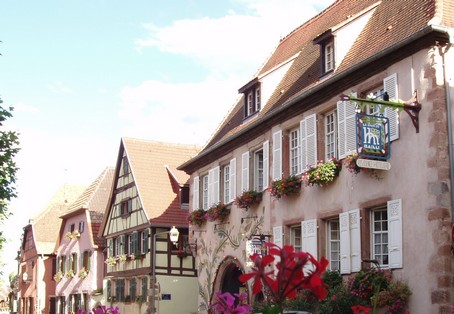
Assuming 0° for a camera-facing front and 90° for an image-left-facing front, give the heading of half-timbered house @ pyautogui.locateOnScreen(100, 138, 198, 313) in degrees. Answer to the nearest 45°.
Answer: approximately 45°

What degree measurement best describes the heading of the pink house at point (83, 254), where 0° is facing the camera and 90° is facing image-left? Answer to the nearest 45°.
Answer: approximately 45°

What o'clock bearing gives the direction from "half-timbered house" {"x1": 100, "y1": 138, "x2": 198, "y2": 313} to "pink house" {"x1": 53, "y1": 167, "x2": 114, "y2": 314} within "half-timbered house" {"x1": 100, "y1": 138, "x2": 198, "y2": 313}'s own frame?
"pink house" {"x1": 53, "y1": 167, "x2": 114, "y2": 314} is roughly at 4 o'clock from "half-timbered house" {"x1": 100, "y1": 138, "x2": 198, "y2": 313}.

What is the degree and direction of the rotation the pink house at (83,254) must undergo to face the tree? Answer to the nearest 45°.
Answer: approximately 45° to its left

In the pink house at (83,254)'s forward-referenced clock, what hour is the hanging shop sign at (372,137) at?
The hanging shop sign is roughly at 10 o'clock from the pink house.

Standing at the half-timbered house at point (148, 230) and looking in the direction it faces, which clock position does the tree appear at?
The tree is roughly at 11 o'clock from the half-timbered house.

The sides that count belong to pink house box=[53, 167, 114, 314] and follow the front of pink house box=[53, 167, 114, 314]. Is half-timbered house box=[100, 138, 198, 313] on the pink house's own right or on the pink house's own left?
on the pink house's own left
